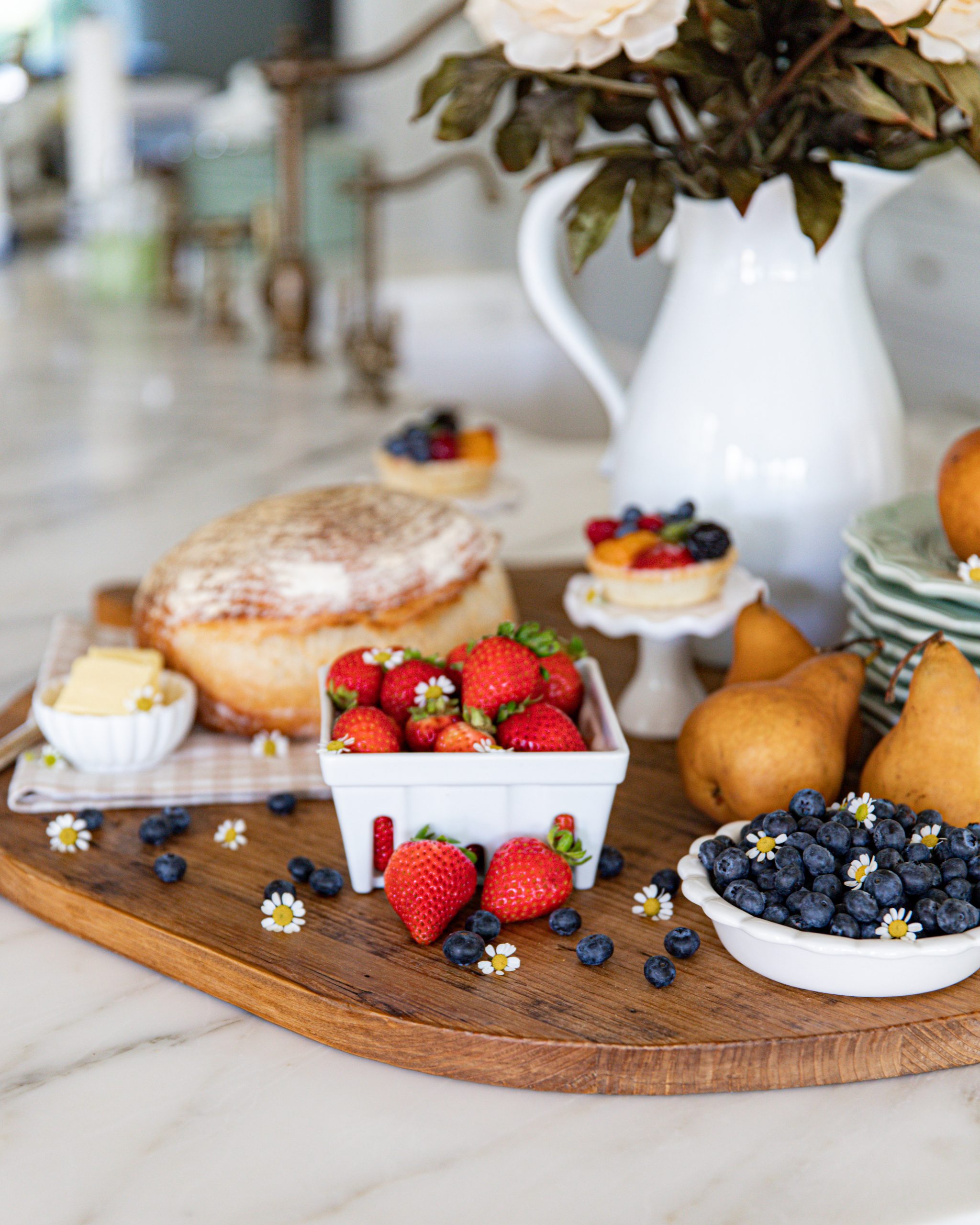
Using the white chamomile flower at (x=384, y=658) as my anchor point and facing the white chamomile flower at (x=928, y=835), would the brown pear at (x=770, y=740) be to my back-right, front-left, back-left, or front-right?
front-left

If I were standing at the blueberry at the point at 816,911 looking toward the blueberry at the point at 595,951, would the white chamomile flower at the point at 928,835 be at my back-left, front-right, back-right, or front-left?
back-right

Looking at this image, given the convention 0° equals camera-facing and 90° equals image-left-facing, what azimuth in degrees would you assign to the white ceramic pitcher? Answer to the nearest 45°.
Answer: approximately 270°

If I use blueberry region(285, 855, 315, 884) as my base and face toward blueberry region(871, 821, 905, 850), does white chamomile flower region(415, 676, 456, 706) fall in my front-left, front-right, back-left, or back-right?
front-left
